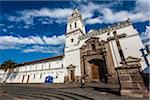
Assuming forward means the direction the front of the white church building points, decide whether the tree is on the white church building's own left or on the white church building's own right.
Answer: on the white church building's own right
